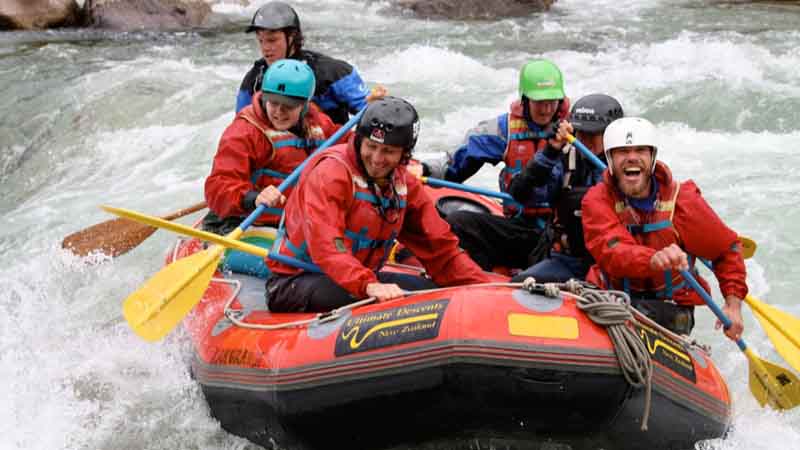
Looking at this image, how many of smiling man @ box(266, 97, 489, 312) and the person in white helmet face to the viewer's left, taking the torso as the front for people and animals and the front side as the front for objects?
0

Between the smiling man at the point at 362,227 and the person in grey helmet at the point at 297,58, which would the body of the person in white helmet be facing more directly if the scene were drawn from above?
the smiling man

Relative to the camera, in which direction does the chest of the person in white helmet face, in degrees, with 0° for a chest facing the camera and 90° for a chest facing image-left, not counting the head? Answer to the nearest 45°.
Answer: approximately 0°

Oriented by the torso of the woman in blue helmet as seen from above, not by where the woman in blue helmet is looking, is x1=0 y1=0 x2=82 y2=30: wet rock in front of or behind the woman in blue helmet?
behind

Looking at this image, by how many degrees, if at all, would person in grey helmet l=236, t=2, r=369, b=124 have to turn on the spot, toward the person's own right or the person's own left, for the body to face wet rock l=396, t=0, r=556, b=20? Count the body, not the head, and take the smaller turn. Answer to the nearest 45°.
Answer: approximately 135° to the person's own right
